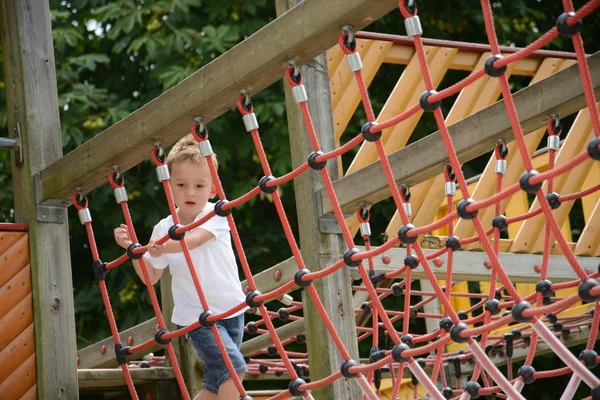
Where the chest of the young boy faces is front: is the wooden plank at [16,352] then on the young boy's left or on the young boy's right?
on the young boy's right

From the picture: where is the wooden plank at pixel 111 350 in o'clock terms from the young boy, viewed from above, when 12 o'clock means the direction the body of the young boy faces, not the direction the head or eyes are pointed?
The wooden plank is roughly at 4 o'clock from the young boy.

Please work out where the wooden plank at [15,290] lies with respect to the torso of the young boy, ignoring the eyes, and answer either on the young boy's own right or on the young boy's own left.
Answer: on the young boy's own right

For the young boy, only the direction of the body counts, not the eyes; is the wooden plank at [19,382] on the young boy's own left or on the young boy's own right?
on the young boy's own right

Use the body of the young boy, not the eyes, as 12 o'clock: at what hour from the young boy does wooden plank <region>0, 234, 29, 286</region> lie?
The wooden plank is roughly at 2 o'clock from the young boy.

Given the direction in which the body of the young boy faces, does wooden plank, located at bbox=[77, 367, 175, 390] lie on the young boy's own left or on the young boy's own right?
on the young boy's own right

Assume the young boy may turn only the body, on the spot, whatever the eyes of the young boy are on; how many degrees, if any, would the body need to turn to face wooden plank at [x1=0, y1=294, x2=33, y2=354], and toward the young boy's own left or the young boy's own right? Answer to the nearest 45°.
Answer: approximately 45° to the young boy's own right

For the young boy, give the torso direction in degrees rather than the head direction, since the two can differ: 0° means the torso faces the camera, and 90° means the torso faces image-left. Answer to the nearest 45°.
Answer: approximately 45°
